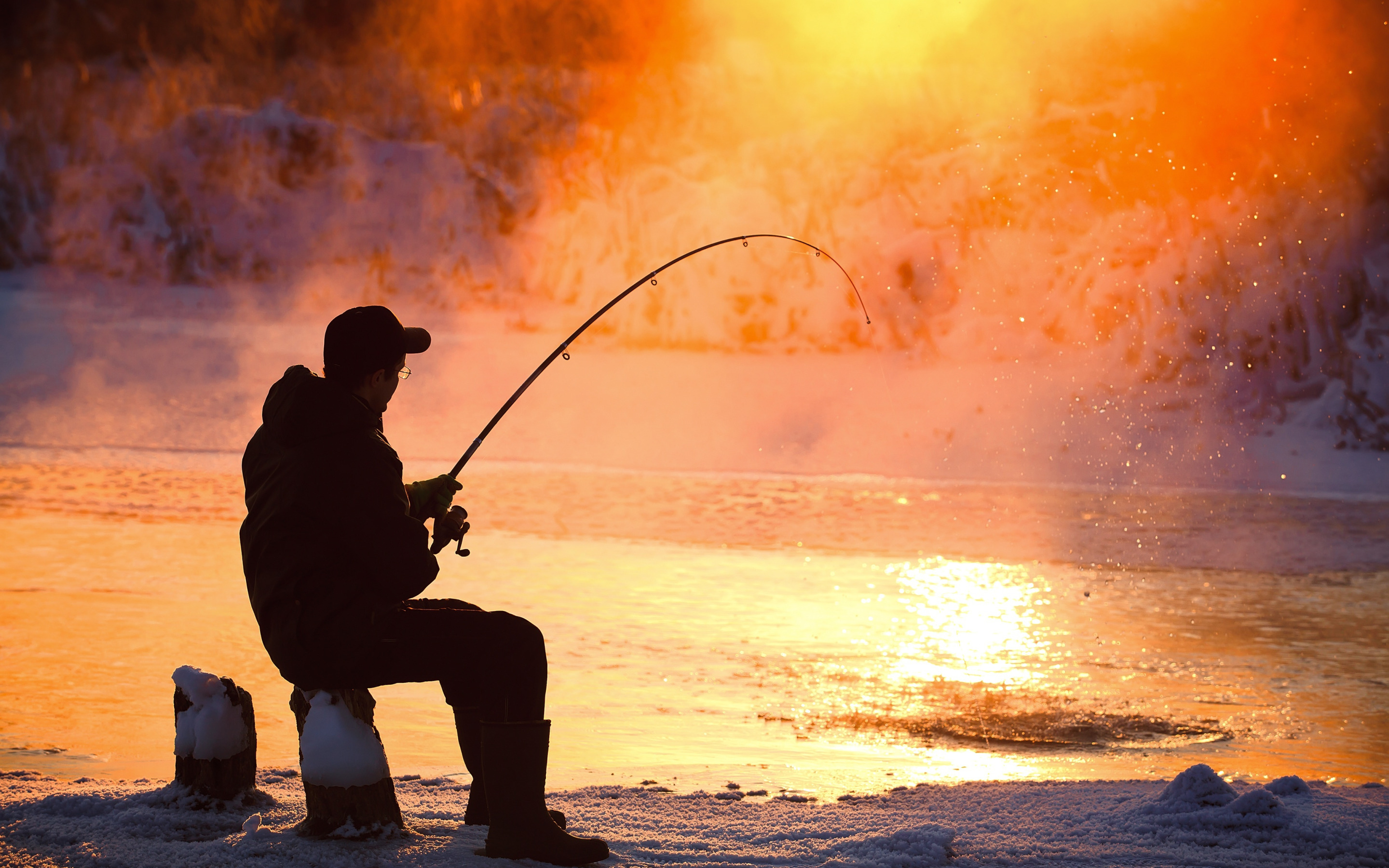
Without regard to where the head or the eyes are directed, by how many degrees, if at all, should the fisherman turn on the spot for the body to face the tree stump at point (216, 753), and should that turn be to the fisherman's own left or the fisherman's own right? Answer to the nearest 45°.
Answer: approximately 135° to the fisherman's own left

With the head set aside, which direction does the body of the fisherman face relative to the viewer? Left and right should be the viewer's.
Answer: facing to the right of the viewer
